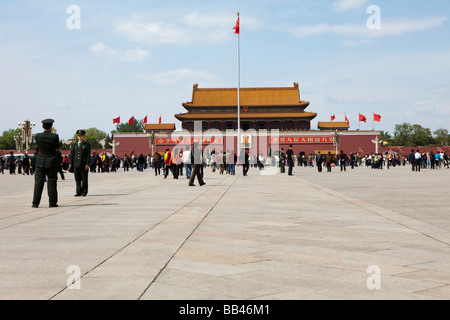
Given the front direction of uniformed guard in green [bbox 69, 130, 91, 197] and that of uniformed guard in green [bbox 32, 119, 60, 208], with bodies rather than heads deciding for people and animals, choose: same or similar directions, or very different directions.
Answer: very different directions

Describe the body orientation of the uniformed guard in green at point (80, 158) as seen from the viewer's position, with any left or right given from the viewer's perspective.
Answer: facing the viewer

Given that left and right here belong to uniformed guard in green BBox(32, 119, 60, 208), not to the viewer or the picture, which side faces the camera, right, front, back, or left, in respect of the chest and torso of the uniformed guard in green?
back

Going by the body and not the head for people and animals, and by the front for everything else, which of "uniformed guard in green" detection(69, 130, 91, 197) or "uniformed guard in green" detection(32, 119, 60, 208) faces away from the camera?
"uniformed guard in green" detection(32, 119, 60, 208)

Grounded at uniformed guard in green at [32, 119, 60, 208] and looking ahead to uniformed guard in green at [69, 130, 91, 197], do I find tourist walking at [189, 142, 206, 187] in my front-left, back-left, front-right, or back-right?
front-right

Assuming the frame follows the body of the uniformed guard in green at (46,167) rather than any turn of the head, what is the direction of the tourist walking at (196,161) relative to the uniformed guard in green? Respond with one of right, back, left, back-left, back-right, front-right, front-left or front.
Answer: front-right

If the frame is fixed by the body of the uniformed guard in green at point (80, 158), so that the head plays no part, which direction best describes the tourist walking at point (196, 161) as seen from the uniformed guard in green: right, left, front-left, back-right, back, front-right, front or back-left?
back-left

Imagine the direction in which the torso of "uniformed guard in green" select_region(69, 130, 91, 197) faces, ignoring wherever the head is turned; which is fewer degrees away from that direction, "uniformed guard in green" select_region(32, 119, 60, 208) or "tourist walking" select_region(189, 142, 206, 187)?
the uniformed guard in green

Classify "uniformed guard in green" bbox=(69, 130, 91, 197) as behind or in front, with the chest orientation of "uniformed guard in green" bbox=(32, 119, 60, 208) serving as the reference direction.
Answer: in front

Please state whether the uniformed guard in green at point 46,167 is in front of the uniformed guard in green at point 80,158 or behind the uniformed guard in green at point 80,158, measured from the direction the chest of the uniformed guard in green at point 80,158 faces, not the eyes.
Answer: in front

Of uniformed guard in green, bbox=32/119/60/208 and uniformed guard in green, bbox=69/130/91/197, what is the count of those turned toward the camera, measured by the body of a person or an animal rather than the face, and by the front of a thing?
1
